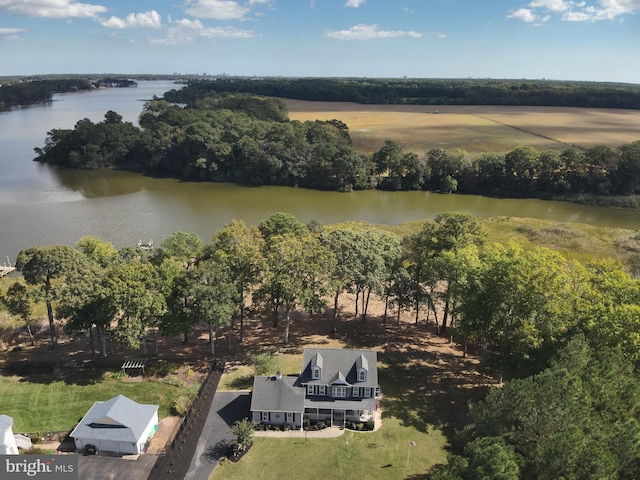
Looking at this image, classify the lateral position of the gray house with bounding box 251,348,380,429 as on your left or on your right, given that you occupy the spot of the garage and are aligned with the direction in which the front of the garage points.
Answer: on your left

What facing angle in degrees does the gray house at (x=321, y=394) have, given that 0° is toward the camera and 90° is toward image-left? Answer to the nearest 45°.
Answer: approximately 0°

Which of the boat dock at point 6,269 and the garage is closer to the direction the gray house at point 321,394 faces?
the garage

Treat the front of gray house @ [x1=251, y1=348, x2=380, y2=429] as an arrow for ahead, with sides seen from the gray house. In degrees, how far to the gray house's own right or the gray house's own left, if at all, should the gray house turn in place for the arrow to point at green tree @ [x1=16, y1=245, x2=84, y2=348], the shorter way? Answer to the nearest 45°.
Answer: approximately 90° to the gray house's own right

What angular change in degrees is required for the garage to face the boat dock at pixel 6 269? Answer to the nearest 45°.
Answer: approximately 180°

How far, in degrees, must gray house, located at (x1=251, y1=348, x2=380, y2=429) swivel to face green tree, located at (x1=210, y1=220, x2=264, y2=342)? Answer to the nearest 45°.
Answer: approximately 135° to its right

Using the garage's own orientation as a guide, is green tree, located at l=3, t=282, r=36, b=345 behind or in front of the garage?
behind

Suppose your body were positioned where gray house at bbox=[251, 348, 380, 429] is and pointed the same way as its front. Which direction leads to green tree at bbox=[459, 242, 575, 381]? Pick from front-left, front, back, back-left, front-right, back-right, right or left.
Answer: left

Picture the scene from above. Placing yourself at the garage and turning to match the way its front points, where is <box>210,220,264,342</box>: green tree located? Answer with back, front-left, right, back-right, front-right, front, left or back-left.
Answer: back-left

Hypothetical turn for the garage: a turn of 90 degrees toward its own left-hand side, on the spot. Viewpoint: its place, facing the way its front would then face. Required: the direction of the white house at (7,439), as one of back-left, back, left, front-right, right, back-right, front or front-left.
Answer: back

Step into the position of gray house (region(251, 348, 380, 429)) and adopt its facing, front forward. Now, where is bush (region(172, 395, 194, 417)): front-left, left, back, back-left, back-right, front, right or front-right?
right

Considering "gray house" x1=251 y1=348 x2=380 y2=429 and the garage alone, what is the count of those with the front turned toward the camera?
2

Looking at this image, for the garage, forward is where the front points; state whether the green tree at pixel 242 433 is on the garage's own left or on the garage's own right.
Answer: on the garage's own left

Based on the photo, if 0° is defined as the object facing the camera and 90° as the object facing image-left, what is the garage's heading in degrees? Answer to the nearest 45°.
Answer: approximately 0°

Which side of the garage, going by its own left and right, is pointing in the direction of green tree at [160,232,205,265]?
back
